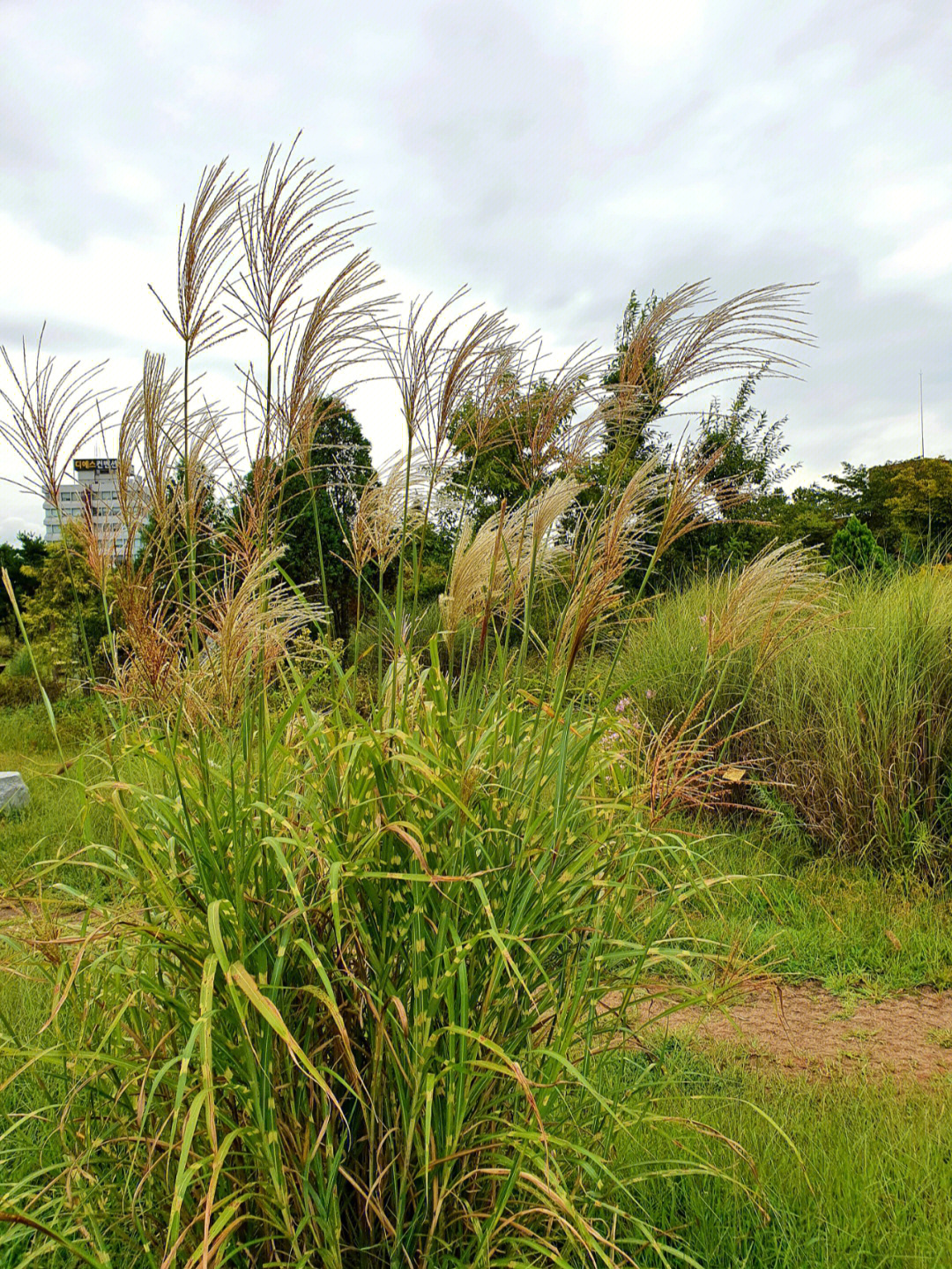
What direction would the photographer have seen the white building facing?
facing the viewer

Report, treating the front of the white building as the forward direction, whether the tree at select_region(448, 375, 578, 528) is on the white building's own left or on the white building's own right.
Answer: on the white building's own left

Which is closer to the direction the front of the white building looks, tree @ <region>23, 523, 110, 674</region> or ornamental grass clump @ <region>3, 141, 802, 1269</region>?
the ornamental grass clump

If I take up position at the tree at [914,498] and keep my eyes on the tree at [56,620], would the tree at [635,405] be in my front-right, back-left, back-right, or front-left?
front-left

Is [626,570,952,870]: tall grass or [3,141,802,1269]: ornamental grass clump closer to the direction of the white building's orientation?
the ornamental grass clump
